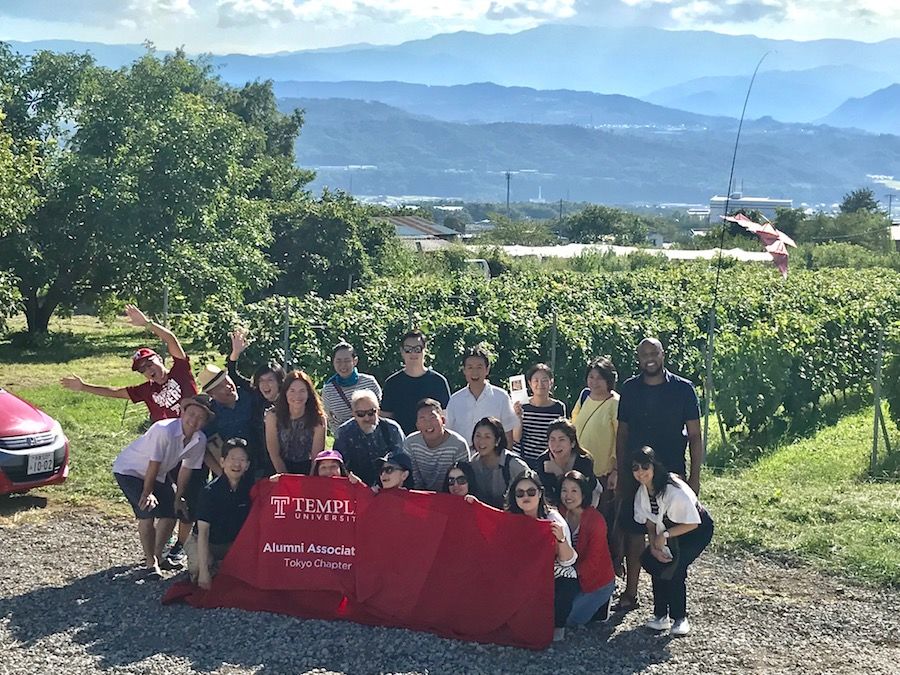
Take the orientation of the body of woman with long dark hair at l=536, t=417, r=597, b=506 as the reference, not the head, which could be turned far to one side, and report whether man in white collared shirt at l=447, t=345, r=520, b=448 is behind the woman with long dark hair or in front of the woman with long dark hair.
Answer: behind

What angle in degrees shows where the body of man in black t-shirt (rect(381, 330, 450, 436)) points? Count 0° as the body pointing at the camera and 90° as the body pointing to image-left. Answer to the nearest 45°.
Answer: approximately 0°

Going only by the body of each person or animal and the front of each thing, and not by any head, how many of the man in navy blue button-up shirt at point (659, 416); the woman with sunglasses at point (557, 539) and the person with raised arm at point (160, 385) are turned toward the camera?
3

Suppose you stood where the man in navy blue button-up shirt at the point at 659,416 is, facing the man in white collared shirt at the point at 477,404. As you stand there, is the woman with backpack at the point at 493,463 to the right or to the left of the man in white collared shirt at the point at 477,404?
left

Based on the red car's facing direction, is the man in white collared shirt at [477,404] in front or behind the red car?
in front

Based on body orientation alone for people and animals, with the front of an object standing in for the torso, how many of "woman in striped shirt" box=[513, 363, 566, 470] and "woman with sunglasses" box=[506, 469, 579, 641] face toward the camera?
2

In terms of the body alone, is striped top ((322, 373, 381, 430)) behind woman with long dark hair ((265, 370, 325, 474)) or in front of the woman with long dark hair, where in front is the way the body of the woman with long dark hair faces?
behind

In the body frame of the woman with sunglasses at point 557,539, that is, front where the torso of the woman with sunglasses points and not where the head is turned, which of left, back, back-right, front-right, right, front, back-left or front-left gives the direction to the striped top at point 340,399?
back-right

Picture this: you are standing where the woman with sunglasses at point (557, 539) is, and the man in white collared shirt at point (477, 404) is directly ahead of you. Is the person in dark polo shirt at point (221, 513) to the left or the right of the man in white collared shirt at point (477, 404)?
left

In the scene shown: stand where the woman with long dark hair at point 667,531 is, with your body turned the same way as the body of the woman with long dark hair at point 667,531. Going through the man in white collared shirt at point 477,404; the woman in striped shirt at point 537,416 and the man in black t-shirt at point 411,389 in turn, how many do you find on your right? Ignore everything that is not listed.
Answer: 3
